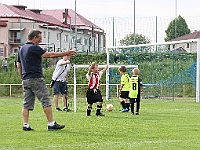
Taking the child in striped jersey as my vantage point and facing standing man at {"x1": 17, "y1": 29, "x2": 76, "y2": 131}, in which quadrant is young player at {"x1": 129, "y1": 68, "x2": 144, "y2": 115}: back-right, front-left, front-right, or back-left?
back-left

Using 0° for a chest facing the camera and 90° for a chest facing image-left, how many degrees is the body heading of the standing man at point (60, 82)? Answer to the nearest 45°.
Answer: approximately 315°

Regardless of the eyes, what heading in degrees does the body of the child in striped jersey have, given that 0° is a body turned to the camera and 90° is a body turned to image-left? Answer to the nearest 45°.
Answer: approximately 315°

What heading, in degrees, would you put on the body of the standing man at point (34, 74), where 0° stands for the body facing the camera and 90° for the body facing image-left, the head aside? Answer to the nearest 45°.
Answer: approximately 225°

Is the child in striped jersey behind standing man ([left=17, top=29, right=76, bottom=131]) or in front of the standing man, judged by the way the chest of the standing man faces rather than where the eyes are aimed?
in front

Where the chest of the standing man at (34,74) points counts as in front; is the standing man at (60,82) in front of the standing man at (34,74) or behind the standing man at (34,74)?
in front

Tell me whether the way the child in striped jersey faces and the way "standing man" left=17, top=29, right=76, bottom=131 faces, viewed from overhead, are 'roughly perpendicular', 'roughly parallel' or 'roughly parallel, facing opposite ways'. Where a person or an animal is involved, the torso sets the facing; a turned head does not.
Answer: roughly perpendicular

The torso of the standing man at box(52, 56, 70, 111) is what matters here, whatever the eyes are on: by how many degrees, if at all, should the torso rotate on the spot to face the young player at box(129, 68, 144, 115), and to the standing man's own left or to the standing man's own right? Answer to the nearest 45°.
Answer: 0° — they already face them
